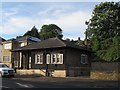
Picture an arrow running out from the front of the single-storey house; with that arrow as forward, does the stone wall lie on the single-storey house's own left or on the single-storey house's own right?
on the single-storey house's own left

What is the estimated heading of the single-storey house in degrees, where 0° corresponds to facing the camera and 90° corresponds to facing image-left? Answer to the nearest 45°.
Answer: approximately 45°
